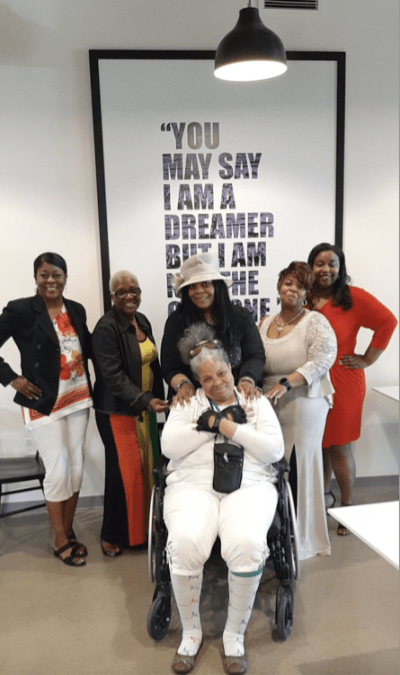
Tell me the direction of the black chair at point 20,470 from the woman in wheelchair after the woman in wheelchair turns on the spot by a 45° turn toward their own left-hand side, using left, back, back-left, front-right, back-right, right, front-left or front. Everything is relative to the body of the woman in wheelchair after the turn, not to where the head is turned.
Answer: back

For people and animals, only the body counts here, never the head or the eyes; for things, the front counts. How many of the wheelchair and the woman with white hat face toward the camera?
2

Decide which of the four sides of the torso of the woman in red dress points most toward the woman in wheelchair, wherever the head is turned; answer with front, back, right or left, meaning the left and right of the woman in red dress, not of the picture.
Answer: front

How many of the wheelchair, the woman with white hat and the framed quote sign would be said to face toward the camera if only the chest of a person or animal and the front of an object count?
3
